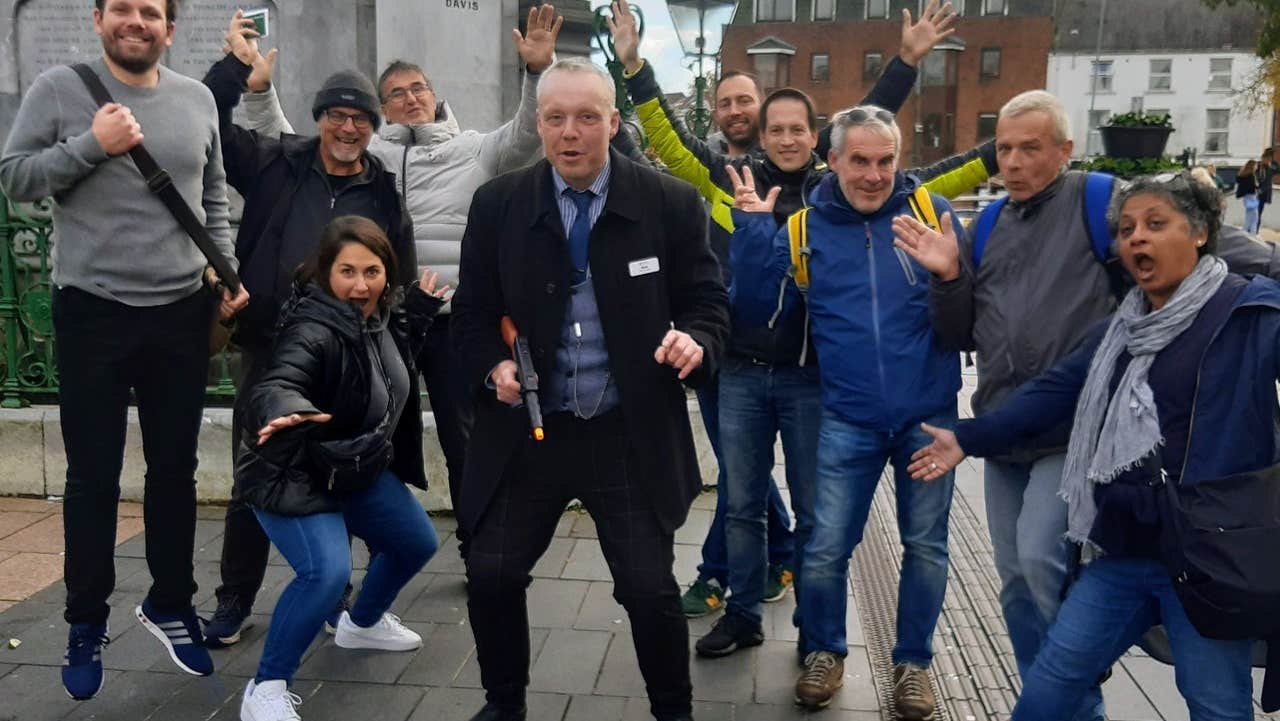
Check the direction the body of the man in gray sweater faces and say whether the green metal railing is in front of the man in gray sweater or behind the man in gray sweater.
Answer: behind

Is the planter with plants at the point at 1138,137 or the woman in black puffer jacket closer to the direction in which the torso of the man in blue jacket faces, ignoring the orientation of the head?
the woman in black puffer jacket

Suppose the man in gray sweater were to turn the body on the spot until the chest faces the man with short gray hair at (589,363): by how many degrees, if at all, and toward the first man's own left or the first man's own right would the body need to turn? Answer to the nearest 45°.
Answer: approximately 45° to the first man's own left

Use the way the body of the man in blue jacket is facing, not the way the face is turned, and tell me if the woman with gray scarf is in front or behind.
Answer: in front

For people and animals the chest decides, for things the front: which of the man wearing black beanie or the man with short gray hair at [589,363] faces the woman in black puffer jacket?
the man wearing black beanie

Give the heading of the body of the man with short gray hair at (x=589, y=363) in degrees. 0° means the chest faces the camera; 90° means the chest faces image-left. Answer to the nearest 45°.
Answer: approximately 0°
